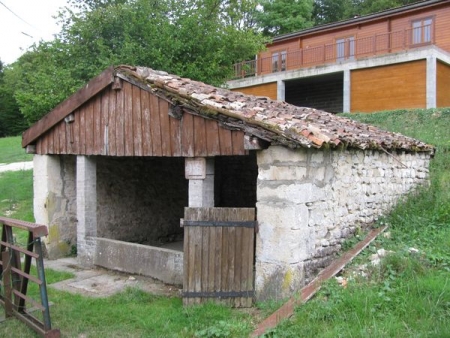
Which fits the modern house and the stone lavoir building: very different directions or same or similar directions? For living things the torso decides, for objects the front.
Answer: same or similar directions

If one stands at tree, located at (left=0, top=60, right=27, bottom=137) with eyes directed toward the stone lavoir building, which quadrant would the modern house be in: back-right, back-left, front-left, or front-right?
front-left

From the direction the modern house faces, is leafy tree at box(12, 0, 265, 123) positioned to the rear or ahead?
ahead

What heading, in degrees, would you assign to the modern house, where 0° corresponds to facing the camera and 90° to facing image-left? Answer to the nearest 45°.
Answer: approximately 45°

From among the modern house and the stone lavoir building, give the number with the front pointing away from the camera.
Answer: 0

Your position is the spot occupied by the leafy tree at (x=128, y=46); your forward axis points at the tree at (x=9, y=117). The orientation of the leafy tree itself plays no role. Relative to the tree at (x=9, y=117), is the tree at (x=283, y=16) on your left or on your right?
right

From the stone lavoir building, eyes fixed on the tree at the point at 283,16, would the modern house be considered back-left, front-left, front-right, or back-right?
front-right

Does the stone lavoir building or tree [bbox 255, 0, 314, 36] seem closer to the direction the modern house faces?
the stone lavoir building

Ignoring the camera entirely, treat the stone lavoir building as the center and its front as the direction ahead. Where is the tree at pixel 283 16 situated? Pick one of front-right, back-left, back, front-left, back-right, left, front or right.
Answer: back-right

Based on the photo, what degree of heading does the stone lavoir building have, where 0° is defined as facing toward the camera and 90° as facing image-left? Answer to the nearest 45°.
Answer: approximately 45°

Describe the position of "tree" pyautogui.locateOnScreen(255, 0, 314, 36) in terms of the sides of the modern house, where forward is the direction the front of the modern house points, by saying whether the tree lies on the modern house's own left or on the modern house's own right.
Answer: on the modern house's own right

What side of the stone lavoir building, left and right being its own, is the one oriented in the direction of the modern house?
back

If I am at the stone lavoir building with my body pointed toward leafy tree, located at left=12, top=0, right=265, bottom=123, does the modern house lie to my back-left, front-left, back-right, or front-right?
front-right

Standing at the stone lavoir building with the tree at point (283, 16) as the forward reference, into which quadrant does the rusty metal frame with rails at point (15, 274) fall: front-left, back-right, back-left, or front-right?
back-left
